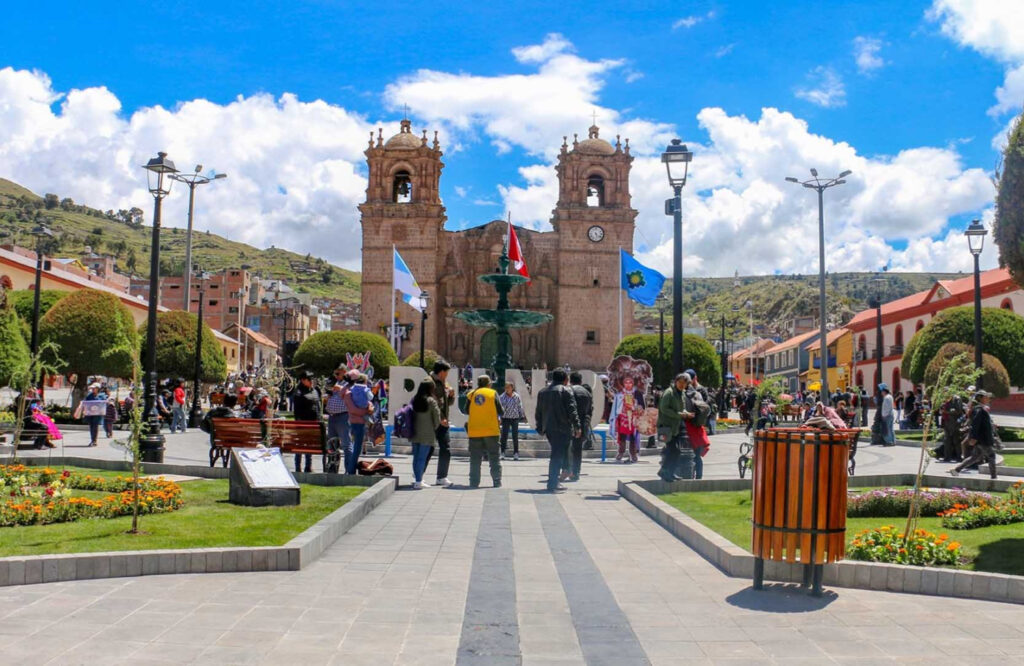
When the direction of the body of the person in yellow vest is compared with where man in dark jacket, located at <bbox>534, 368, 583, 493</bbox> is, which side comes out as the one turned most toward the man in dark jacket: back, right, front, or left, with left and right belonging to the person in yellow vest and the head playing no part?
right

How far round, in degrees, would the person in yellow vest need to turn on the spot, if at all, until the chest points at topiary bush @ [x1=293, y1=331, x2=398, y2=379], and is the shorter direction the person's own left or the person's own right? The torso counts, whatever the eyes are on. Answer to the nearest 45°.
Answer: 0° — they already face it

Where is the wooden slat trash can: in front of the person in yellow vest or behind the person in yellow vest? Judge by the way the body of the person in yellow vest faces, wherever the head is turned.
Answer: behind

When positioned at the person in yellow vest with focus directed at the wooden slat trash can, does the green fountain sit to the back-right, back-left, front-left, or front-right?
back-left

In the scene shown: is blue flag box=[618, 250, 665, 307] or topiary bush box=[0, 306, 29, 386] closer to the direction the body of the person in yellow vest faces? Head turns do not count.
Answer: the blue flag

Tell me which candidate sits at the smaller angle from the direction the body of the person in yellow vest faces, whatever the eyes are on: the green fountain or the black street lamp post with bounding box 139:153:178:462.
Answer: the green fountain

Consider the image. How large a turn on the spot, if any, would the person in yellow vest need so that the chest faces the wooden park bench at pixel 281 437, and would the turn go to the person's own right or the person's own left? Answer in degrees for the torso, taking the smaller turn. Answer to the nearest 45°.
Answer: approximately 90° to the person's own left

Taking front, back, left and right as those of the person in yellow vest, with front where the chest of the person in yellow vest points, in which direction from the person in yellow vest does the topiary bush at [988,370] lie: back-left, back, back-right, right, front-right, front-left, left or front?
front-right

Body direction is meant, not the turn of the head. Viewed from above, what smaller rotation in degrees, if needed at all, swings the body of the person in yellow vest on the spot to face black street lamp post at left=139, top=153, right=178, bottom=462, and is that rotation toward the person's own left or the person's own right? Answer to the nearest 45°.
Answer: approximately 45° to the person's own left

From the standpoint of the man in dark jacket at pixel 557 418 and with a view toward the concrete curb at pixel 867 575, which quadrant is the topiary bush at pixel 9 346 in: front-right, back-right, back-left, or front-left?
back-right

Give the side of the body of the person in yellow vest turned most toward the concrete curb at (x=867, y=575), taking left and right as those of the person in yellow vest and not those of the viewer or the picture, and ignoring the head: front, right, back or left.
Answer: back

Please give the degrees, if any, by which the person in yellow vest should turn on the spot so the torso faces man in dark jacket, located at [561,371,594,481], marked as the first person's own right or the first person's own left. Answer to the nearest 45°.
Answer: approximately 45° to the first person's own right

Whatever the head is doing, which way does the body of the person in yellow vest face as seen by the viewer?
away from the camera
